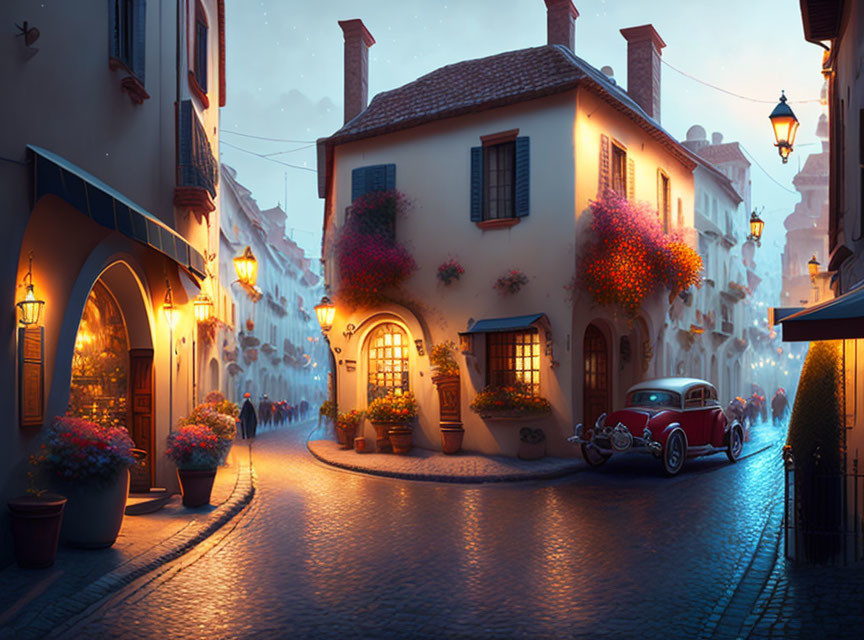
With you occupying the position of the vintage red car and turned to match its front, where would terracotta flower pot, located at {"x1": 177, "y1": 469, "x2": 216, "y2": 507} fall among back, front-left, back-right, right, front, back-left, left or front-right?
front

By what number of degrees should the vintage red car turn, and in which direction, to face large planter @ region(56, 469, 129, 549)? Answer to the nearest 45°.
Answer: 0° — it already faces it

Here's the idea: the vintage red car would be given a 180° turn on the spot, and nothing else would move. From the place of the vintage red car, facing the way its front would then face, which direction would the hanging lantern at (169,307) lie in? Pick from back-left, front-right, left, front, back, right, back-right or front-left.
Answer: back

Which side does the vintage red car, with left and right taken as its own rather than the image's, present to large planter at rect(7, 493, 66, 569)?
front

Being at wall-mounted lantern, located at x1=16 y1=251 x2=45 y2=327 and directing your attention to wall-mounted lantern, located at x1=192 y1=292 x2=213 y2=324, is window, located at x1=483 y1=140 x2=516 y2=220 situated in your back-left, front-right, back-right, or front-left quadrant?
front-right

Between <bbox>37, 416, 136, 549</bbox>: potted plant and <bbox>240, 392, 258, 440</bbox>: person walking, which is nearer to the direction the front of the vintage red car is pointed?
the potted plant

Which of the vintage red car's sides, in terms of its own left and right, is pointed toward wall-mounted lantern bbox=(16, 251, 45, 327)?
front

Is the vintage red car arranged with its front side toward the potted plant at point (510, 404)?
no

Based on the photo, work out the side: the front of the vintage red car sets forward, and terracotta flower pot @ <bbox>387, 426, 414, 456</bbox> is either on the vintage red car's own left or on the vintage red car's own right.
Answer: on the vintage red car's own right

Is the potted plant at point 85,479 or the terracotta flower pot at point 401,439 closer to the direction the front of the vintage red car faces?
the potted plant
